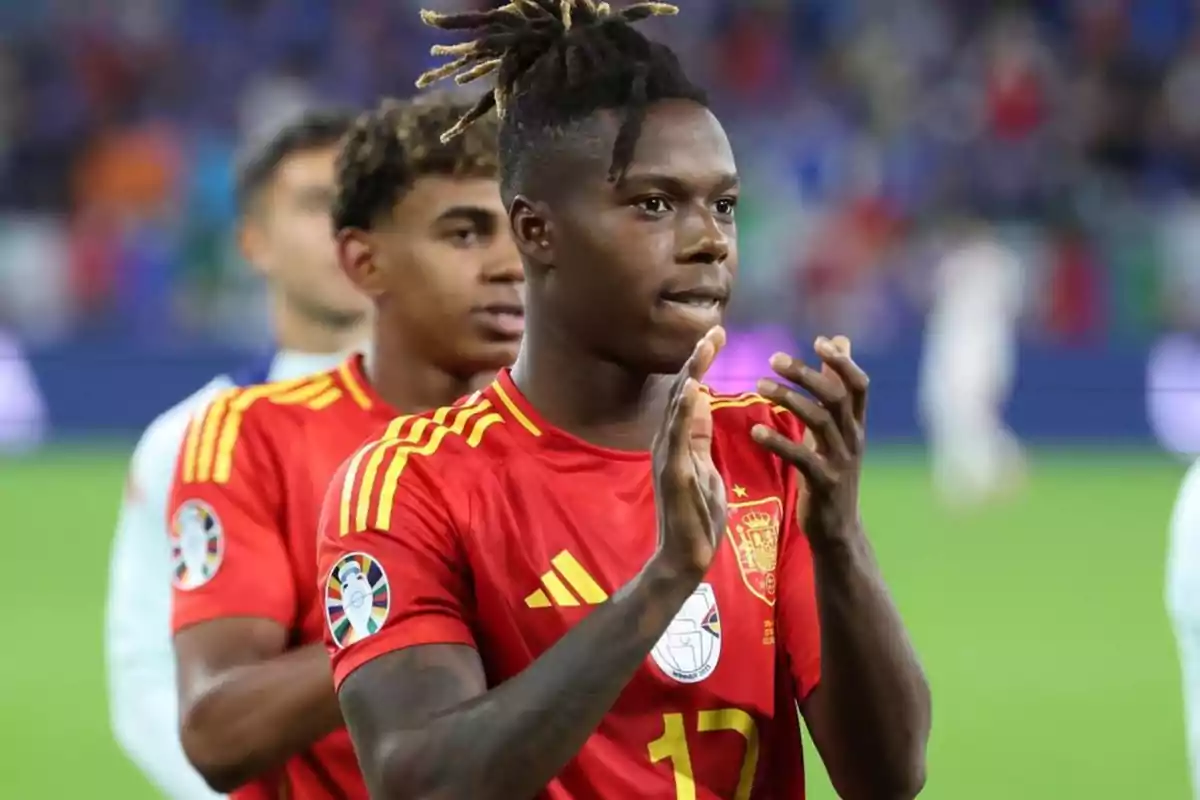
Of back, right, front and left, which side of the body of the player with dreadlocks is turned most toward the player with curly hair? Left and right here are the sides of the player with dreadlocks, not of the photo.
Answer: back

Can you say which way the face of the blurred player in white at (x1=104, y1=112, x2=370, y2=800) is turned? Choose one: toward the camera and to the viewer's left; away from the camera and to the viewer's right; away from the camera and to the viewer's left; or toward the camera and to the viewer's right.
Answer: toward the camera and to the viewer's right

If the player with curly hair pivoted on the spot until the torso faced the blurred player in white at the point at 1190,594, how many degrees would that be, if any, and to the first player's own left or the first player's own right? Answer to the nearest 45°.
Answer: approximately 45° to the first player's own left

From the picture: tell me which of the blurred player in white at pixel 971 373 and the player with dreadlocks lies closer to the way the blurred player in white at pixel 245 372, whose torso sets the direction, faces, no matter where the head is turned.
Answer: the player with dreadlocks

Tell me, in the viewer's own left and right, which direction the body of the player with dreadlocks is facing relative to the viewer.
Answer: facing the viewer and to the right of the viewer

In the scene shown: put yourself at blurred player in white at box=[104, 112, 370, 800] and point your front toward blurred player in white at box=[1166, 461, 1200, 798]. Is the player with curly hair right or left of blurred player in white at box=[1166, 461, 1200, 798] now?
right

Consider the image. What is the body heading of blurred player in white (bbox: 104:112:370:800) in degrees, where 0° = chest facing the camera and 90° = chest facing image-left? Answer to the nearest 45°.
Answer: approximately 315°

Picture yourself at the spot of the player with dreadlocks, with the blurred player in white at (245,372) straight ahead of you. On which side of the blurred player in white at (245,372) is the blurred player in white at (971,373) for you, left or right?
right

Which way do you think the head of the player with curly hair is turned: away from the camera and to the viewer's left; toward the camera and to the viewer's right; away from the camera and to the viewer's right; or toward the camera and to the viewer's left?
toward the camera and to the viewer's right

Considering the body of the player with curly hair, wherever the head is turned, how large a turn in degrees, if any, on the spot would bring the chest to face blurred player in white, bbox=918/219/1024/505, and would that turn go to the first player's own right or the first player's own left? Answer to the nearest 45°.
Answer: approximately 90° to the first player's own left

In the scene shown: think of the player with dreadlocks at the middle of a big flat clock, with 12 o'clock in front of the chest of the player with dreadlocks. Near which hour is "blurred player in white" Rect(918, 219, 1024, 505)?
The blurred player in white is roughly at 8 o'clock from the player with dreadlocks.

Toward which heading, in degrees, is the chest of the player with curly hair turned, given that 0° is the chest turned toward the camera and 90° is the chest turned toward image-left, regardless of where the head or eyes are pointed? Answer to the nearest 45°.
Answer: approximately 315°

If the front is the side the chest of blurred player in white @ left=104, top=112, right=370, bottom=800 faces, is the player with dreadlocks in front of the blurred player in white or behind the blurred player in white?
in front
